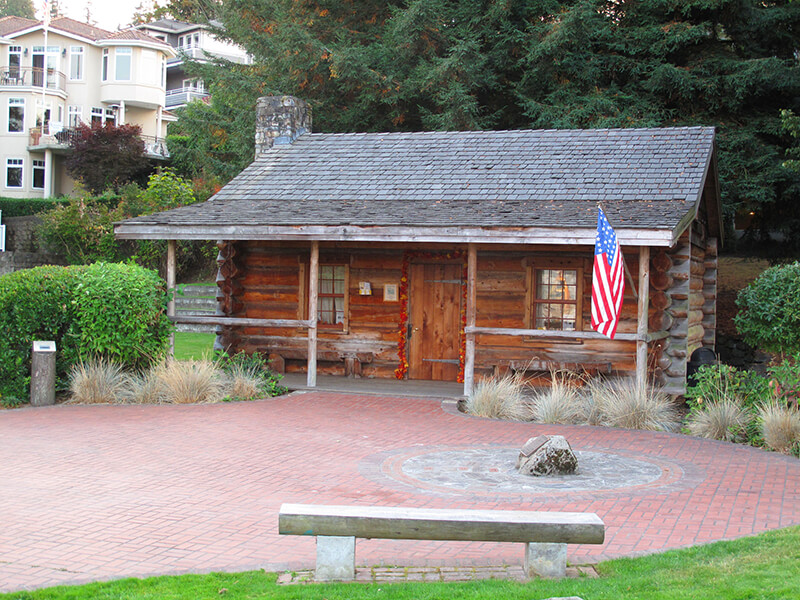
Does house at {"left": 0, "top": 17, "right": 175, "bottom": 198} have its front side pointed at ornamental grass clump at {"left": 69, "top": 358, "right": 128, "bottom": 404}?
yes

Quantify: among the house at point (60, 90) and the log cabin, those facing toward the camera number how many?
2

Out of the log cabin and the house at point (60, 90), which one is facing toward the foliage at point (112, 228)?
the house

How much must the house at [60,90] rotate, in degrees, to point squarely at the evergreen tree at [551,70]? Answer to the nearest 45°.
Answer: approximately 45° to its left

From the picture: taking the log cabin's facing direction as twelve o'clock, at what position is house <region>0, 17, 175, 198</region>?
The house is roughly at 5 o'clock from the log cabin.

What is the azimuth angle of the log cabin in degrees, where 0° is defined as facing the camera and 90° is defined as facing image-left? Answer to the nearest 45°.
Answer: approximately 0°

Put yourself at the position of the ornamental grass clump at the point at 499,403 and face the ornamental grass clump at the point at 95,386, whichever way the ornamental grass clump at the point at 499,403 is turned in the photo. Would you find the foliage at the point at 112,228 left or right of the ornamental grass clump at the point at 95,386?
right
